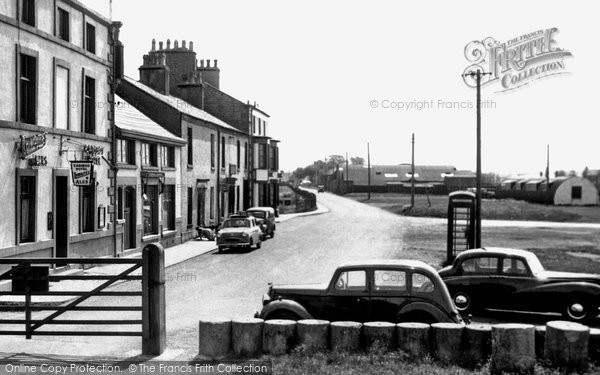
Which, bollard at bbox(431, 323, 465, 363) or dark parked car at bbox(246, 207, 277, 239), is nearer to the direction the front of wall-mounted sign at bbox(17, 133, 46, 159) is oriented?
the bollard

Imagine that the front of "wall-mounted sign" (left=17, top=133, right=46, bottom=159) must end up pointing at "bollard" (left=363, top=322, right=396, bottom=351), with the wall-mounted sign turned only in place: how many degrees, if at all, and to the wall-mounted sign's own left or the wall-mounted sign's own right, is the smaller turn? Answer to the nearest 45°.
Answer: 0° — it already faces it

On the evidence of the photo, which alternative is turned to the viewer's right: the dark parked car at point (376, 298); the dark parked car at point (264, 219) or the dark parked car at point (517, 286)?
the dark parked car at point (517, 286)

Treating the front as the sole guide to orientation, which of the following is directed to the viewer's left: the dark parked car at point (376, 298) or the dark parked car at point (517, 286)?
the dark parked car at point (376, 298)

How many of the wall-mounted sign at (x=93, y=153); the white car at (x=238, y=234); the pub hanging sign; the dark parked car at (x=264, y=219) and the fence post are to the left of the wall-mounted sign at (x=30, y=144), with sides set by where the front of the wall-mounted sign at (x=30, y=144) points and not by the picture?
4

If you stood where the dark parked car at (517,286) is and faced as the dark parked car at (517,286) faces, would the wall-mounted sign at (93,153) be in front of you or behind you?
behind

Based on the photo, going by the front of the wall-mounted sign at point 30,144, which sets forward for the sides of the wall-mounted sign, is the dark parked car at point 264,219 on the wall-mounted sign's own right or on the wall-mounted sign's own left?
on the wall-mounted sign's own left

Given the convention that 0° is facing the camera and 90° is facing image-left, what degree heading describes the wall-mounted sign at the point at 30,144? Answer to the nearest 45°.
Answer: approximately 315°

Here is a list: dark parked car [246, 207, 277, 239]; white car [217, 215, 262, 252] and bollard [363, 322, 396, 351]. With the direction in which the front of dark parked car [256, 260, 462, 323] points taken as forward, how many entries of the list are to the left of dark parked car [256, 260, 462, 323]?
1

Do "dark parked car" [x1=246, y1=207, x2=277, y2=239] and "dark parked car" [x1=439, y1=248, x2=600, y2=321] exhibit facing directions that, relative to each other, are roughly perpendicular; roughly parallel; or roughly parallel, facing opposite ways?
roughly perpendicular

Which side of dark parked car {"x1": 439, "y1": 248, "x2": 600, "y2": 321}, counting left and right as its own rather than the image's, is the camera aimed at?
right

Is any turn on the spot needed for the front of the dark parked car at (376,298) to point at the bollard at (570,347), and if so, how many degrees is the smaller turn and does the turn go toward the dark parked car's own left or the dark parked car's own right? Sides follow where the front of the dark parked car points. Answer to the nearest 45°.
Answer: approximately 135° to the dark parked car's own left

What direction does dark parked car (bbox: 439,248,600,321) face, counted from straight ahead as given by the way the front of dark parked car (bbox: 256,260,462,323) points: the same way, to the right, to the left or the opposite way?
the opposite way

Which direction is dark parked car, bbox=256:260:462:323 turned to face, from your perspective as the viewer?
facing to the left of the viewer
